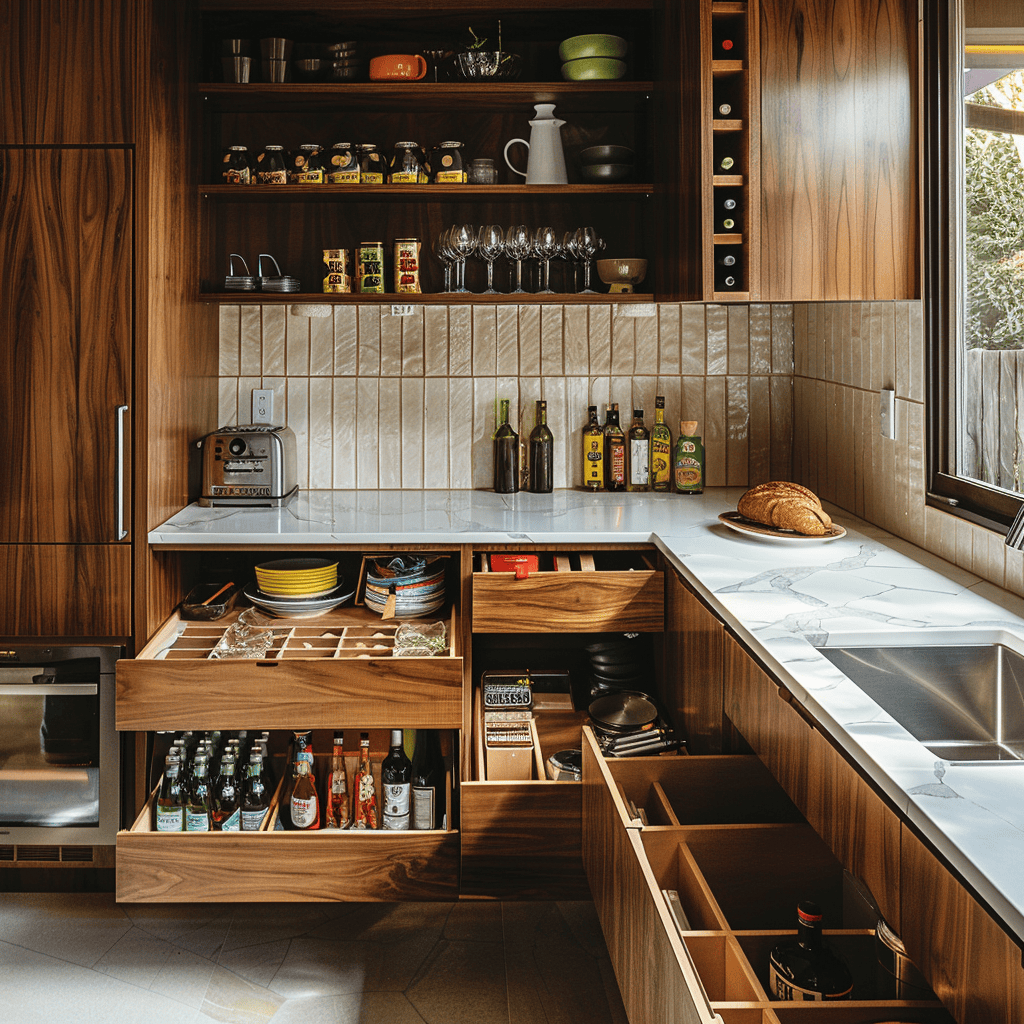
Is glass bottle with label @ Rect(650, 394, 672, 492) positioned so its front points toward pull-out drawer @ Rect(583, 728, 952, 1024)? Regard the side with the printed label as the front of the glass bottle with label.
yes

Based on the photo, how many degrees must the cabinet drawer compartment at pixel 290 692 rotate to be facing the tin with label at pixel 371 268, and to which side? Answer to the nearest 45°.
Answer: approximately 180°

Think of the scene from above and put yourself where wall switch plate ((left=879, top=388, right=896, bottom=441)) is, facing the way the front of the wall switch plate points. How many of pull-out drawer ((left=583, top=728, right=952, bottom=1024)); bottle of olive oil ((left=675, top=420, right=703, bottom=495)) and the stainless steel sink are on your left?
2

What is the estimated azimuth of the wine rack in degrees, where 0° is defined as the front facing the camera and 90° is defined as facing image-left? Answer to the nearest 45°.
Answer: approximately 0°
